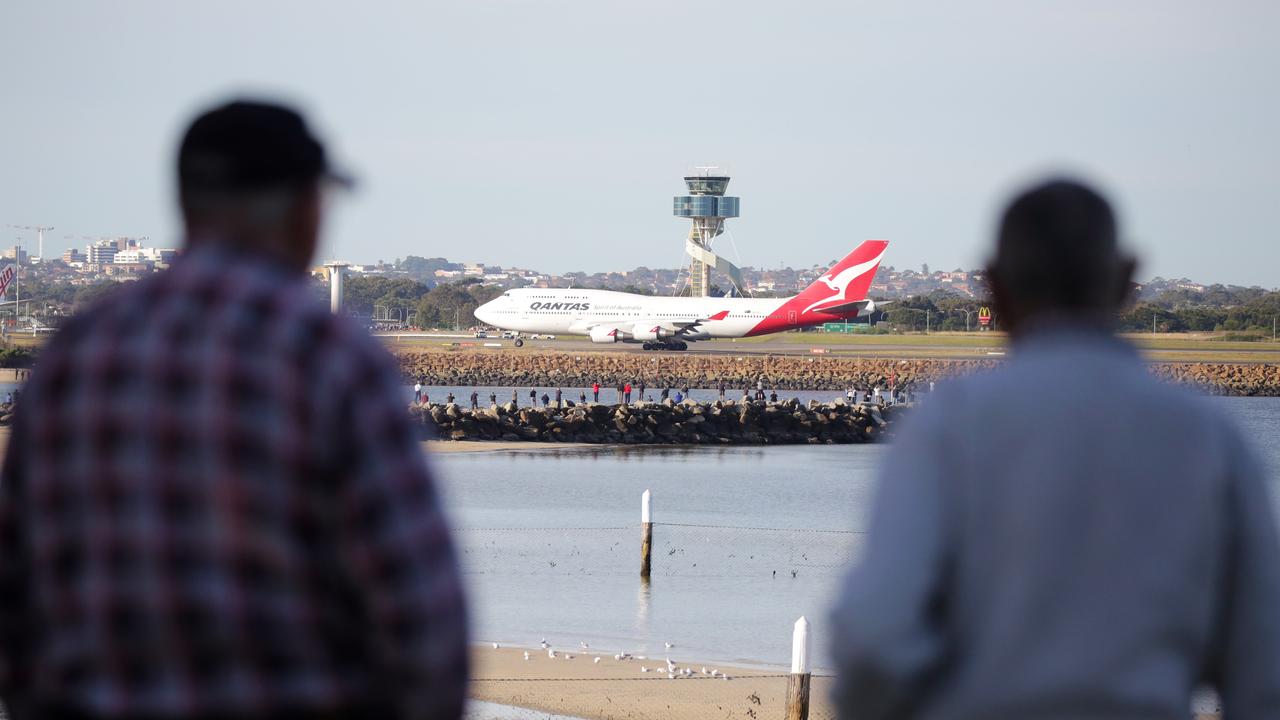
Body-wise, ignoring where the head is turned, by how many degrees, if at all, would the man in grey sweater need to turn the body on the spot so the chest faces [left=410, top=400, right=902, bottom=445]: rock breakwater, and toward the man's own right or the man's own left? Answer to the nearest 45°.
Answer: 0° — they already face it

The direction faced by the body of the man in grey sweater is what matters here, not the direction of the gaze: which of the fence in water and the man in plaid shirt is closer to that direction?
the fence in water

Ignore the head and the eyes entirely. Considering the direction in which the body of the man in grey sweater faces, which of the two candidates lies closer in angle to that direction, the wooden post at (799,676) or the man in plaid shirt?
the wooden post

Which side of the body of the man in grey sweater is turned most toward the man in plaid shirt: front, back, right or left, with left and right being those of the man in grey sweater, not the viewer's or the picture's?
left

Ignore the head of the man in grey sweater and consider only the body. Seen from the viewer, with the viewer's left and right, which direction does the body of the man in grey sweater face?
facing away from the viewer

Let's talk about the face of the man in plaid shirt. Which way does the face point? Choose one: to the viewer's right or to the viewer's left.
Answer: to the viewer's right

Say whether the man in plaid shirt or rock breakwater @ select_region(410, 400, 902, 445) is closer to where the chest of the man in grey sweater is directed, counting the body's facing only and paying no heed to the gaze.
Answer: the rock breakwater

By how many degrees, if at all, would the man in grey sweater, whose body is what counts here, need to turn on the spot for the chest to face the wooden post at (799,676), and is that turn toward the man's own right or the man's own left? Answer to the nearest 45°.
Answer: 0° — they already face it

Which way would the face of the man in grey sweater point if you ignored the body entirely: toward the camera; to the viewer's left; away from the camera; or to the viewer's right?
away from the camera
